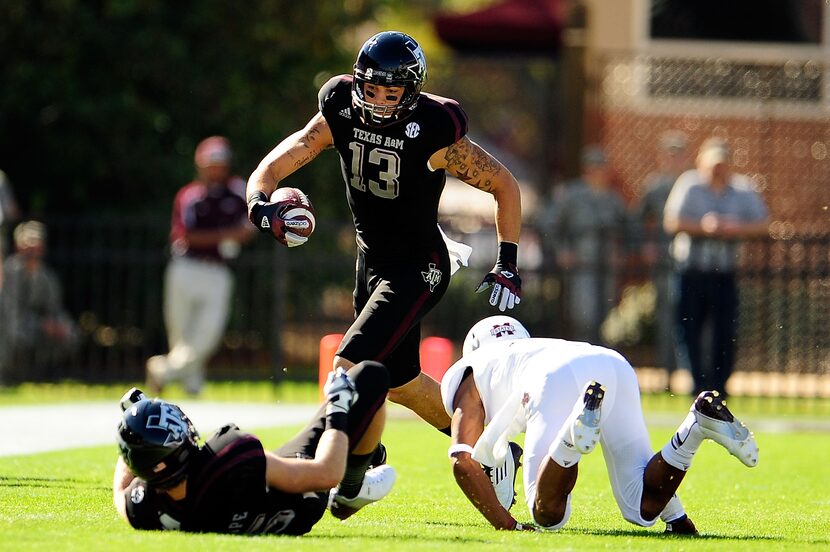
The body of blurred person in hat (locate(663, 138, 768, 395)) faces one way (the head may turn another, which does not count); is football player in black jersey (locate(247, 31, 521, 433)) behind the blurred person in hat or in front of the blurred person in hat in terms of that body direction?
in front

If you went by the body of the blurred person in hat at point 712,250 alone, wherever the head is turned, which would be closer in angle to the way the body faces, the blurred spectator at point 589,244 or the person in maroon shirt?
the person in maroon shirt

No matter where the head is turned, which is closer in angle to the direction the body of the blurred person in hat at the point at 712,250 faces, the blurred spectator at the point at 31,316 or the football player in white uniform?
the football player in white uniform

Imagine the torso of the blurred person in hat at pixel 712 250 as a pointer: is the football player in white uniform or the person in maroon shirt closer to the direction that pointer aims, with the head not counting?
the football player in white uniform

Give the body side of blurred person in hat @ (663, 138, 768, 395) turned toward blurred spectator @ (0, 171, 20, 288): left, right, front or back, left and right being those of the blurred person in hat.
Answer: right

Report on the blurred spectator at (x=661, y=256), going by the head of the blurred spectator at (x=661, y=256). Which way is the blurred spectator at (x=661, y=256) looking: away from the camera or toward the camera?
toward the camera

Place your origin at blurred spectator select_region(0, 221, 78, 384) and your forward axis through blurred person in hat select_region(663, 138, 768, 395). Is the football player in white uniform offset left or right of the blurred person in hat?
right

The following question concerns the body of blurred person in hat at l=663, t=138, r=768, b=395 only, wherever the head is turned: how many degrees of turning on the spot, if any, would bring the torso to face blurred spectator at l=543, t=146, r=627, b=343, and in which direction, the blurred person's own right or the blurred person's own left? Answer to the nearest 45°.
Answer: approximately 135° to the blurred person's own right

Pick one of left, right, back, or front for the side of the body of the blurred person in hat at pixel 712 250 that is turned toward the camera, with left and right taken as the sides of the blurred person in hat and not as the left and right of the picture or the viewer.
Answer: front

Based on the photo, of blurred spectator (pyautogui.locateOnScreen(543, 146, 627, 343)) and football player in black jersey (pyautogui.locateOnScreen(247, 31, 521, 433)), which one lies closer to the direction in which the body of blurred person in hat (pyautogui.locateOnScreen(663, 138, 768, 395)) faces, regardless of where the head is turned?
the football player in black jersey

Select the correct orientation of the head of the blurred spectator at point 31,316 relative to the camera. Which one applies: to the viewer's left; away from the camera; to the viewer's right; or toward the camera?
toward the camera

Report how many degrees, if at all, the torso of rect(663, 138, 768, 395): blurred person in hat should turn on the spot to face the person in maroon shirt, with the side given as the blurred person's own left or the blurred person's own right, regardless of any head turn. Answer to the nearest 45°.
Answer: approximately 90° to the blurred person's own right

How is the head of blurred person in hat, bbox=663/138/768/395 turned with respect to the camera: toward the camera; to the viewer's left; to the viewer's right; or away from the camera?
toward the camera

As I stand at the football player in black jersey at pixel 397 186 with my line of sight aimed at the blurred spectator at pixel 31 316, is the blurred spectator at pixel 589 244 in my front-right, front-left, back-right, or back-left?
front-right

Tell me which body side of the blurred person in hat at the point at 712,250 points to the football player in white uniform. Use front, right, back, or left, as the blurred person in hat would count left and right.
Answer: front

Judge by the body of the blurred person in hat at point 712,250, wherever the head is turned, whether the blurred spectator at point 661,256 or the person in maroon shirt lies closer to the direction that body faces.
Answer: the person in maroon shirt
